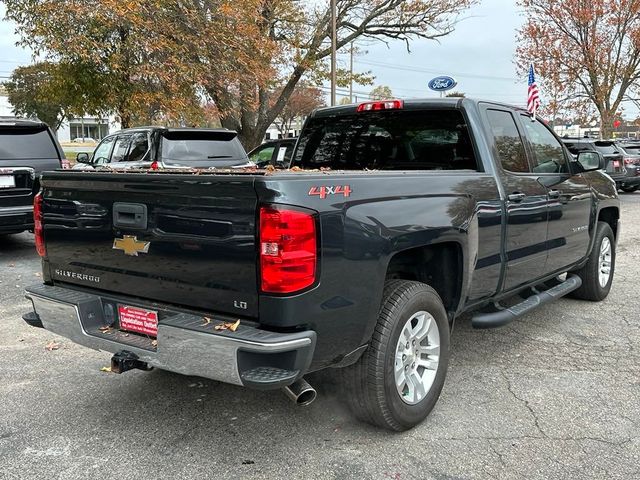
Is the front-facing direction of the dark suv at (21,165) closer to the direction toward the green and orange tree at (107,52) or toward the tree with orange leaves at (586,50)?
the green and orange tree

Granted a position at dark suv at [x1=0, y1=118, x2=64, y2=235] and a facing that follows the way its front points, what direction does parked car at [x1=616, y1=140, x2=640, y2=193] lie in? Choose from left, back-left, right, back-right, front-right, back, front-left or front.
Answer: right

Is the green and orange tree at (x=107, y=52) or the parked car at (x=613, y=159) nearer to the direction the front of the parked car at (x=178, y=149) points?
the green and orange tree

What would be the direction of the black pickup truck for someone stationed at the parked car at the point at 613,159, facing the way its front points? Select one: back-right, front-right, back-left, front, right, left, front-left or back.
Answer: back-left

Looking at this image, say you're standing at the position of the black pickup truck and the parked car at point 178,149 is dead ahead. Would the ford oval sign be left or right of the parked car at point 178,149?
right

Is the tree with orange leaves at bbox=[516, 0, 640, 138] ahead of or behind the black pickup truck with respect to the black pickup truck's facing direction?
ahead

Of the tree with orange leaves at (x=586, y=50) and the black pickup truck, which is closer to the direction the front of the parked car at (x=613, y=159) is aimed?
the tree with orange leaves

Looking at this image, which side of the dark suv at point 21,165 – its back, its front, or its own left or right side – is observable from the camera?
back

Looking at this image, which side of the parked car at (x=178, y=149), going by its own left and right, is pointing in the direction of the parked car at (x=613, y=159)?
right

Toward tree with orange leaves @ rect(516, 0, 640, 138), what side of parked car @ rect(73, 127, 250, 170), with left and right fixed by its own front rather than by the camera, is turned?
right

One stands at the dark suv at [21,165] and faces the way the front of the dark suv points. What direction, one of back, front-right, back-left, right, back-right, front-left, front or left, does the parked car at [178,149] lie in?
right

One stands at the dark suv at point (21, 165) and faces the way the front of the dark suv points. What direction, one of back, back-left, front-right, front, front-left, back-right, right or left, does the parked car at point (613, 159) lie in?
right

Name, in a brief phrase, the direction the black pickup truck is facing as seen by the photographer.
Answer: facing away from the viewer and to the right of the viewer

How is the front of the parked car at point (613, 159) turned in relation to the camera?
facing away from the viewer and to the left of the viewer

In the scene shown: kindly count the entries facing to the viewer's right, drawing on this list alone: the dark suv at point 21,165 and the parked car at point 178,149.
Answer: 0
